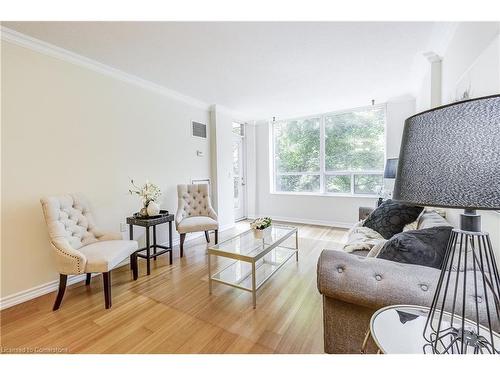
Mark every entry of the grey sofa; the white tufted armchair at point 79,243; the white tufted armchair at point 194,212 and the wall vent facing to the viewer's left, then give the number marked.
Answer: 1

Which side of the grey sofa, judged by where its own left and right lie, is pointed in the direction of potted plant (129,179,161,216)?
front

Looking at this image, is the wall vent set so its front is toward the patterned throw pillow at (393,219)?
yes

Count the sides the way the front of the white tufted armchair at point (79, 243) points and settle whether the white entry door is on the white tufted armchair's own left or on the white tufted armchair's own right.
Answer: on the white tufted armchair's own left

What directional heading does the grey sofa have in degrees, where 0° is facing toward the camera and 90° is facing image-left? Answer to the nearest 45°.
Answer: approximately 90°

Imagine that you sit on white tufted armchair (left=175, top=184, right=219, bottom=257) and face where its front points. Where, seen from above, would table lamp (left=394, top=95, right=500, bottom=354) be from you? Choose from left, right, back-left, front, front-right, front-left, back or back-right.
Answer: front-right

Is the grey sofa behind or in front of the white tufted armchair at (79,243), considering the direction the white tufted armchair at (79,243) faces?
in front

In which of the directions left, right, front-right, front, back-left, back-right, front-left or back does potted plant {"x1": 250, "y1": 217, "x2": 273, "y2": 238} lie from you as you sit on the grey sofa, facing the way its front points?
front-right

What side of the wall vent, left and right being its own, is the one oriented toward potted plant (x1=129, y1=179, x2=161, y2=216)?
right

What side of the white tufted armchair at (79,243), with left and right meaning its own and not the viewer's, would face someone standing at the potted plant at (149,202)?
left

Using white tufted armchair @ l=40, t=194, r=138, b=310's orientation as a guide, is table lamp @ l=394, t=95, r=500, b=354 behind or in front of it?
in front

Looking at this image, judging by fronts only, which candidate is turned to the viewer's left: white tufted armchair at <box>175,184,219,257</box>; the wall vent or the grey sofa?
the grey sofa

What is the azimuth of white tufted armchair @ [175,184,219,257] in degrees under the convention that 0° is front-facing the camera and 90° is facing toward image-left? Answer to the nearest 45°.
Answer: approximately 315°

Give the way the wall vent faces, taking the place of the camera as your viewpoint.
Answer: facing the viewer and to the right of the viewer
